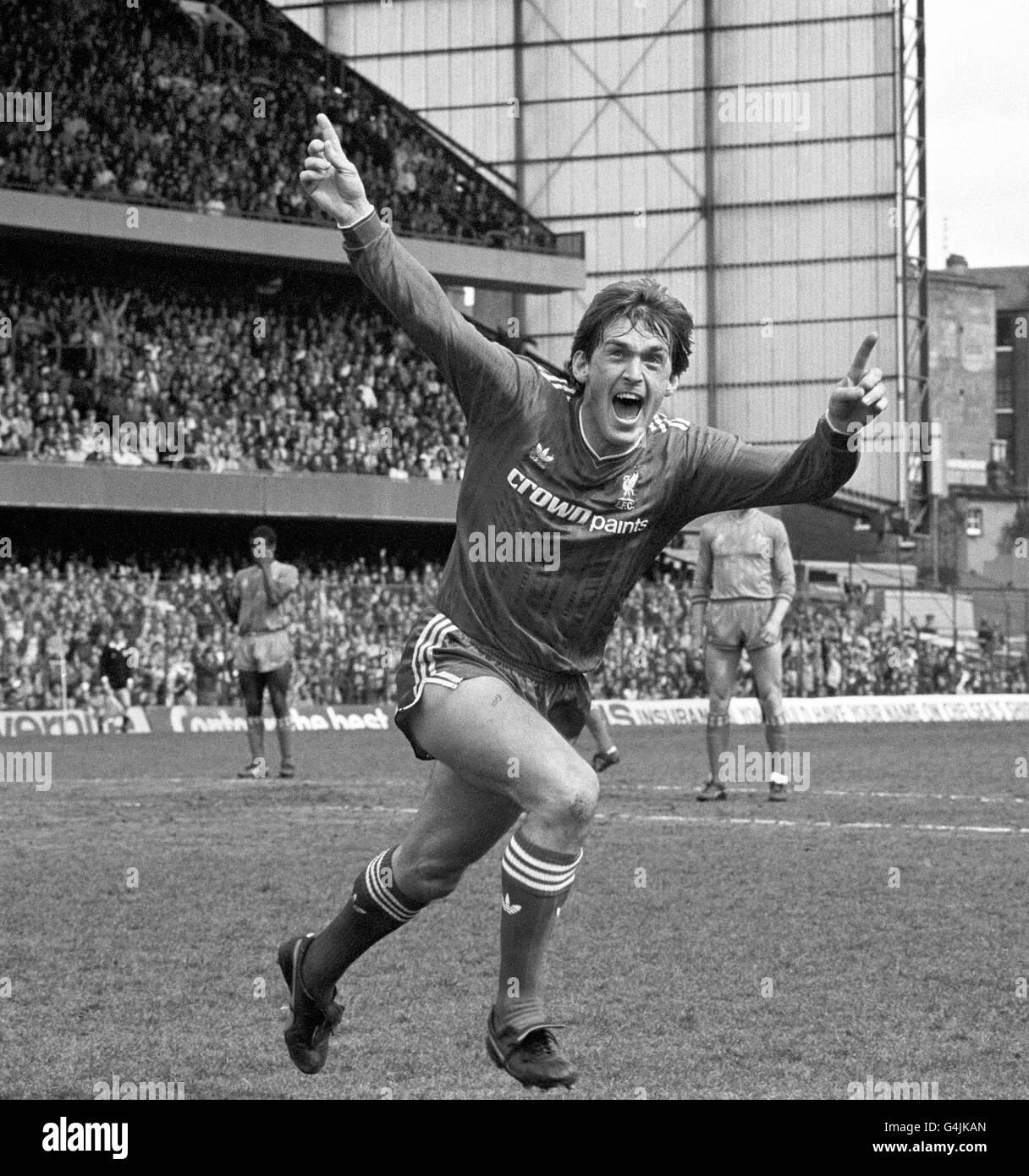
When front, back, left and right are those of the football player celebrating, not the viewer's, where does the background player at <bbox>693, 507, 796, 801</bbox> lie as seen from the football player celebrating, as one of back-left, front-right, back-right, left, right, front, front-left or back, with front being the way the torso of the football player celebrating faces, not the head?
back-left

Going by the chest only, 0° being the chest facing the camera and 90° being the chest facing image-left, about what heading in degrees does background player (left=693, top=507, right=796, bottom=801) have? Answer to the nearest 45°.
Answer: approximately 0°

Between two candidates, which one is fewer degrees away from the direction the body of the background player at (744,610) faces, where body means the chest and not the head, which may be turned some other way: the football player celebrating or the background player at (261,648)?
the football player celebrating

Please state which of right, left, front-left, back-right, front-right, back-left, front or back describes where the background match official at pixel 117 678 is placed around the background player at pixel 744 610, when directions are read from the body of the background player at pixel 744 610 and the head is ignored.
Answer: back-right

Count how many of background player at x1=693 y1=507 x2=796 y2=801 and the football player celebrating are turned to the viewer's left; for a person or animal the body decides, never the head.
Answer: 0

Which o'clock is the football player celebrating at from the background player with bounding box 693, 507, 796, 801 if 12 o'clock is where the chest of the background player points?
The football player celebrating is roughly at 12 o'clock from the background player.

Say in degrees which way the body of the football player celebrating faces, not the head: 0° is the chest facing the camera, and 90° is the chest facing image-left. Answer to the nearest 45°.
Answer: approximately 315°

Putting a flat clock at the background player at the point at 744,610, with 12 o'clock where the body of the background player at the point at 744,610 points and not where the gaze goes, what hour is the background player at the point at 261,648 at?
the background player at the point at 261,648 is roughly at 4 o'clock from the background player at the point at 744,610.

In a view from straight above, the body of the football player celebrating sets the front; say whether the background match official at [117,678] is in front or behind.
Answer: behind
